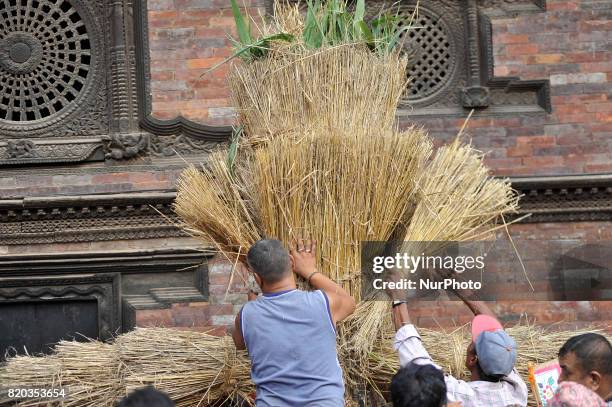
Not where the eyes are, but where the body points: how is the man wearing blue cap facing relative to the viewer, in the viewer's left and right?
facing away from the viewer and to the left of the viewer

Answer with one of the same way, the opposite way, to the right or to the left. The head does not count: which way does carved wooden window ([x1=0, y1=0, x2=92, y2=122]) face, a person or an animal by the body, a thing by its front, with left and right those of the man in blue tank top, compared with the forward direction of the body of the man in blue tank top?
the opposite way

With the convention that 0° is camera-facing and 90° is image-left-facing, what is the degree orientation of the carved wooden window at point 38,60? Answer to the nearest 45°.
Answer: approximately 0°

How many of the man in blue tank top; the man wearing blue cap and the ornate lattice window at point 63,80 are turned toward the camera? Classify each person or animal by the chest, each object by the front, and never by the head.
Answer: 1

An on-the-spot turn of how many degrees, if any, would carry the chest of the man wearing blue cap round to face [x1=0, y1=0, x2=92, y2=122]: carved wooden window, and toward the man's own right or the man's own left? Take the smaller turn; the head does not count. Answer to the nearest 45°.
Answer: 0° — they already face it

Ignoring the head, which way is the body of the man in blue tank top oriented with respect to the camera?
away from the camera

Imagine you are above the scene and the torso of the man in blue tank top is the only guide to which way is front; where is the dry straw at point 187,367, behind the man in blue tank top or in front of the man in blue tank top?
in front

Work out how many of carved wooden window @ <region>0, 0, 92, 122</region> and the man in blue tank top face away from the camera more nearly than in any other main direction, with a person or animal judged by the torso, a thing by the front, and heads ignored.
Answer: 1
